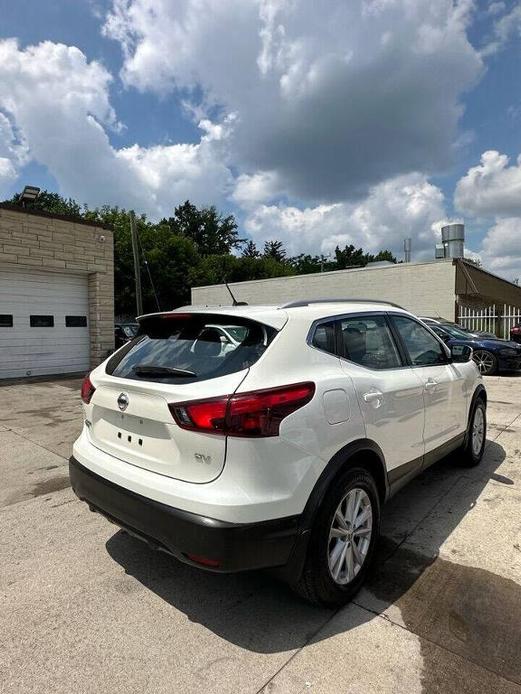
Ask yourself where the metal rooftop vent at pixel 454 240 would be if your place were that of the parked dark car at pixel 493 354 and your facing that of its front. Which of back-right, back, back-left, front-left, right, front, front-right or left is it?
back-left

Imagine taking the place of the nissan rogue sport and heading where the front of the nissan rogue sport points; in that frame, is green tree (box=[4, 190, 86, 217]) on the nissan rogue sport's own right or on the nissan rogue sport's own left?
on the nissan rogue sport's own left

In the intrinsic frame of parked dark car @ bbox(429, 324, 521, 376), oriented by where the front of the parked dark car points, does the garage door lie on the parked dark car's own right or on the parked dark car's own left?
on the parked dark car's own right

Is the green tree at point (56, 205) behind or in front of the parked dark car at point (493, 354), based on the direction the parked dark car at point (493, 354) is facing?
behind

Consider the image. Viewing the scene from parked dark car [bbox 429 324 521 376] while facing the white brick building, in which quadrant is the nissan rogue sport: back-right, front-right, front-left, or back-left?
back-left

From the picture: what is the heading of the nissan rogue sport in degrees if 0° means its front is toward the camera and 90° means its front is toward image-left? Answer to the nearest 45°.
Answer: approximately 225°

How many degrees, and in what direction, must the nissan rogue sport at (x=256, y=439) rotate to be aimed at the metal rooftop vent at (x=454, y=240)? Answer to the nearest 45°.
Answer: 0° — it already faces it

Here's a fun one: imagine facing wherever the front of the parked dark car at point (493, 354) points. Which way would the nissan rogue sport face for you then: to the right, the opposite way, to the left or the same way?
to the left

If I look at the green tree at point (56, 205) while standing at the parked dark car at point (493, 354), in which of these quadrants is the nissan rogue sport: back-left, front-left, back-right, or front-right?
back-left

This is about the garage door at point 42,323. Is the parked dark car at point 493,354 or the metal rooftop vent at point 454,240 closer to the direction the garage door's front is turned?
the parked dark car
